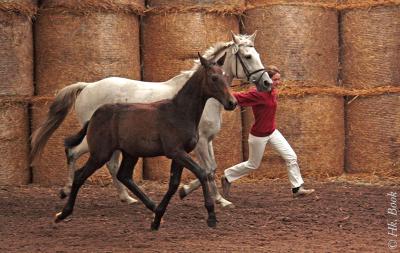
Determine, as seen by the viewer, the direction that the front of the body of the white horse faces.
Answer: to the viewer's right

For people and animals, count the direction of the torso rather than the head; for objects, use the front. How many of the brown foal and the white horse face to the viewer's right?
2

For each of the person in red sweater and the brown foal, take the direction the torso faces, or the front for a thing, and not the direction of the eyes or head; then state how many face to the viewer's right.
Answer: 2

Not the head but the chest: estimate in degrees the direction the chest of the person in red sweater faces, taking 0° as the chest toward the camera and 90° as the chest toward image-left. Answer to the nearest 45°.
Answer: approximately 270°

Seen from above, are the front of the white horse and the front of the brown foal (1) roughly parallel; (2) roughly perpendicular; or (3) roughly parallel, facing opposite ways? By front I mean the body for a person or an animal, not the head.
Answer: roughly parallel

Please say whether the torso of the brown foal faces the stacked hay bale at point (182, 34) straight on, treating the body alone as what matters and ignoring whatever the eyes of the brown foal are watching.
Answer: no

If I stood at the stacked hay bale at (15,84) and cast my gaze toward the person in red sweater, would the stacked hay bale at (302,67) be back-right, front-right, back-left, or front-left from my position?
front-left

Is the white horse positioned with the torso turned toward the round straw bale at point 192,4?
no

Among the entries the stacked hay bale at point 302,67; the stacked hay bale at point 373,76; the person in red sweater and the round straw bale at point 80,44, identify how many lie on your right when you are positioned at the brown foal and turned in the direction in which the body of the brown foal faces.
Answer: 0

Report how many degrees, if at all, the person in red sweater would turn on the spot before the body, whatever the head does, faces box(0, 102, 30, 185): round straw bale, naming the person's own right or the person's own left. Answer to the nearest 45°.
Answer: approximately 180°

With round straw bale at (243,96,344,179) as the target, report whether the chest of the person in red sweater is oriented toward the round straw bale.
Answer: no

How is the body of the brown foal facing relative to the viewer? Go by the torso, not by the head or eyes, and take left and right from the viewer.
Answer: facing to the right of the viewer

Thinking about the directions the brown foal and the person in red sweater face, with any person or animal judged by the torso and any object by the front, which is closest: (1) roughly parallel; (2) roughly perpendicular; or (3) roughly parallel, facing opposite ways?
roughly parallel

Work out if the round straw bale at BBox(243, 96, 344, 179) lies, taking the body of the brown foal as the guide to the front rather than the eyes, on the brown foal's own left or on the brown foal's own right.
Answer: on the brown foal's own left

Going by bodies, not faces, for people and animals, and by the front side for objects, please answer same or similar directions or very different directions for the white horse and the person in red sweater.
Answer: same or similar directions

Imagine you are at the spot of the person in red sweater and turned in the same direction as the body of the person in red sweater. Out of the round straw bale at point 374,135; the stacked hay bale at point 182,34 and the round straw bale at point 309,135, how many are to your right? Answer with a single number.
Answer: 0

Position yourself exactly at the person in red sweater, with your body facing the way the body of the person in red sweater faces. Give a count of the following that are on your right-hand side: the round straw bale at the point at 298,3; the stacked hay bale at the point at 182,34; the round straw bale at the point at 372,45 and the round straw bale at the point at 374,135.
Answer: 0

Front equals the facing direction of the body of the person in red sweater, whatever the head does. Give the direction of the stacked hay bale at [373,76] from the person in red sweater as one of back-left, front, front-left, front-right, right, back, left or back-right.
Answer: front-left
